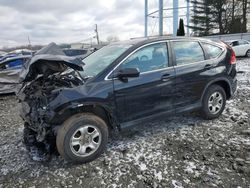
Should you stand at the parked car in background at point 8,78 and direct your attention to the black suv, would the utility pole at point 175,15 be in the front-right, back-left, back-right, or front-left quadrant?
back-left

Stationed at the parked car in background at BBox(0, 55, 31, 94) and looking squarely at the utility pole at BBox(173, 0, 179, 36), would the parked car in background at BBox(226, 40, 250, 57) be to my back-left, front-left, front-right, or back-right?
front-right

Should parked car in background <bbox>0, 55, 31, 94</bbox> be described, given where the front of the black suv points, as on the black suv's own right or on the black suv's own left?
on the black suv's own right

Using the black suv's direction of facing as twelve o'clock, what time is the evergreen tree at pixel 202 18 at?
The evergreen tree is roughly at 5 o'clock from the black suv.

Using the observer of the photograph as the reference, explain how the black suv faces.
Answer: facing the viewer and to the left of the viewer

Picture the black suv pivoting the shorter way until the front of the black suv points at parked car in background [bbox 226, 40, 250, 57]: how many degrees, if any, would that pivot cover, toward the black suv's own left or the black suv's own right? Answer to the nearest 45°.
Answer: approximately 180°

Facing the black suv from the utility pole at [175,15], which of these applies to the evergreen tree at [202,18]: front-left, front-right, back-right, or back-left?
back-left

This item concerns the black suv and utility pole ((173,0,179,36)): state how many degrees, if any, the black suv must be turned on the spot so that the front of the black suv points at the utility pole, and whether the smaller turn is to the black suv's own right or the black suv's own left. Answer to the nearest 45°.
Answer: approximately 135° to the black suv's own right
